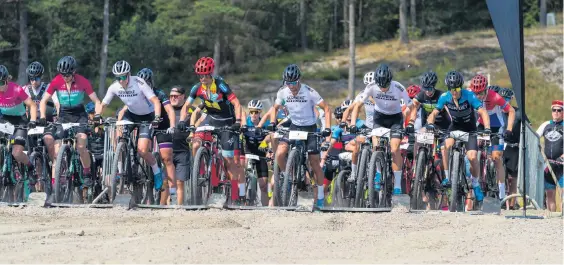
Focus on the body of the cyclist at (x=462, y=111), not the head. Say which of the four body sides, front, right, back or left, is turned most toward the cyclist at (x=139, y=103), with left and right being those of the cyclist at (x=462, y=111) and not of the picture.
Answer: right

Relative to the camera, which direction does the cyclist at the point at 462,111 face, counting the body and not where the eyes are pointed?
toward the camera

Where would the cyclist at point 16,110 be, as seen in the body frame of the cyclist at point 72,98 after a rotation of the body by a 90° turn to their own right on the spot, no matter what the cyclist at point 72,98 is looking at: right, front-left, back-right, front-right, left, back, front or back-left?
front-right

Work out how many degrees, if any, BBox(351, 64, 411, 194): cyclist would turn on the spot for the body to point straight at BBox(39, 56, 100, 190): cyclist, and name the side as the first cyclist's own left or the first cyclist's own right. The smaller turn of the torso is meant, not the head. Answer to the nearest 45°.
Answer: approximately 90° to the first cyclist's own right

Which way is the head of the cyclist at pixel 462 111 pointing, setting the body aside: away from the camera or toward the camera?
toward the camera

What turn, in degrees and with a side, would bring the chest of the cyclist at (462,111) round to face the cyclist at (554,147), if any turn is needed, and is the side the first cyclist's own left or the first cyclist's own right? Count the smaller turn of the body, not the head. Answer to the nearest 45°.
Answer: approximately 135° to the first cyclist's own left

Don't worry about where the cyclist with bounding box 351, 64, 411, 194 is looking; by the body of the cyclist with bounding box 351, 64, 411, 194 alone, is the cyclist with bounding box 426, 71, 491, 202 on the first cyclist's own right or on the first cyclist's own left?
on the first cyclist's own left

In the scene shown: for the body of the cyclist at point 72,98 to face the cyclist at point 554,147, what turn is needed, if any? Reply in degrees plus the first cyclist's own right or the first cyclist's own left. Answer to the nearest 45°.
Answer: approximately 90° to the first cyclist's own left

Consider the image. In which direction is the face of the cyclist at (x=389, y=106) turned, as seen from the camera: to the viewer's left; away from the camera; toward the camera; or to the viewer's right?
toward the camera

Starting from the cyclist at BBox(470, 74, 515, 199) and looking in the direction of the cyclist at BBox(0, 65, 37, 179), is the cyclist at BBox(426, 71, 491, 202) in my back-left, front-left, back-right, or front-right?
front-left

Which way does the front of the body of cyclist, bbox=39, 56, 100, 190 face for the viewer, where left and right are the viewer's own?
facing the viewer

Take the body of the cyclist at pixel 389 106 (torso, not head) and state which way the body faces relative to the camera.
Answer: toward the camera

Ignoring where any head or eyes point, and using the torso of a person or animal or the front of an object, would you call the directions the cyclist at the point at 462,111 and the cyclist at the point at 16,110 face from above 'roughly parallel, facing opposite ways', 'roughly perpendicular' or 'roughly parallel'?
roughly parallel

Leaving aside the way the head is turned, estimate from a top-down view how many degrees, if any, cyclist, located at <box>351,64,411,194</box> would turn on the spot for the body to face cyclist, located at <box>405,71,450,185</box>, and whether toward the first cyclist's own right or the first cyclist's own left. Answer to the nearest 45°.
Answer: approximately 135° to the first cyclist's own left

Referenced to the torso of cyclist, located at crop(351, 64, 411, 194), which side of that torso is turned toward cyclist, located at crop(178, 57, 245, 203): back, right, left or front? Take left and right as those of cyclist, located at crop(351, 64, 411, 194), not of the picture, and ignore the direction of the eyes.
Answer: right
